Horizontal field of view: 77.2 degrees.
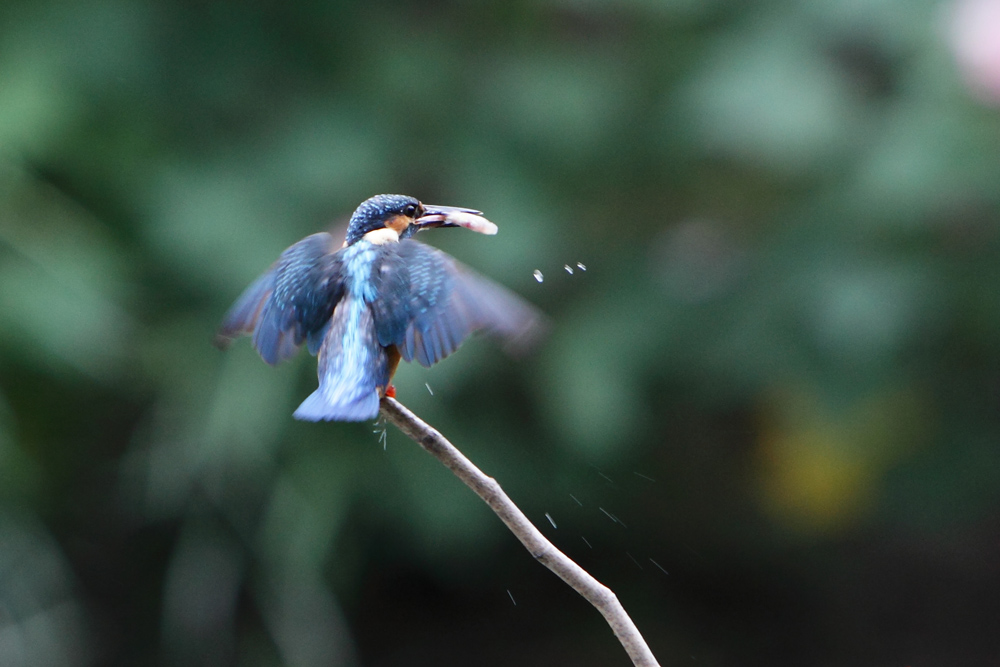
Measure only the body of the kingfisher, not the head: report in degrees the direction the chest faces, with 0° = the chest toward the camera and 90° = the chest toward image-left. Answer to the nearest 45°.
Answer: approximately 225°
